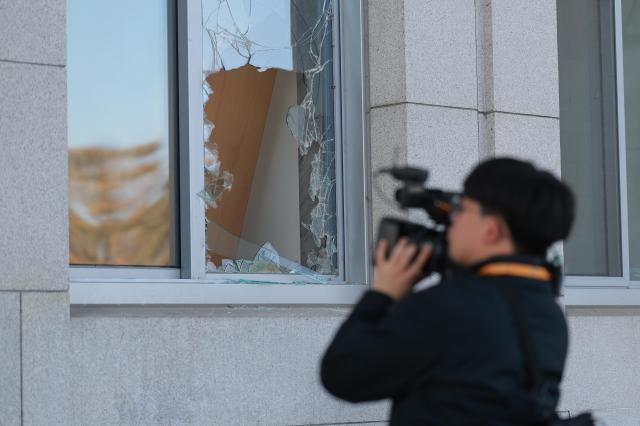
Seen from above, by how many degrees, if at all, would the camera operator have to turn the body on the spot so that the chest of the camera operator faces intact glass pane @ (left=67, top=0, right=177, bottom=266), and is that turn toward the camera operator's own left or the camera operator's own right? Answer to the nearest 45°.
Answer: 0° — they already face it

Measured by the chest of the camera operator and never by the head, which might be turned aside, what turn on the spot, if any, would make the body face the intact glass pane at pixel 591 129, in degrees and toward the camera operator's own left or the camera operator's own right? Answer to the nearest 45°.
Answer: approximately 45° to the camera operator's own right

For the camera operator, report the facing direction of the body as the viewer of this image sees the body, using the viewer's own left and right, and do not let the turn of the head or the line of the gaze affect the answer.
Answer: facing away from the viewer and to the left of the viewer
